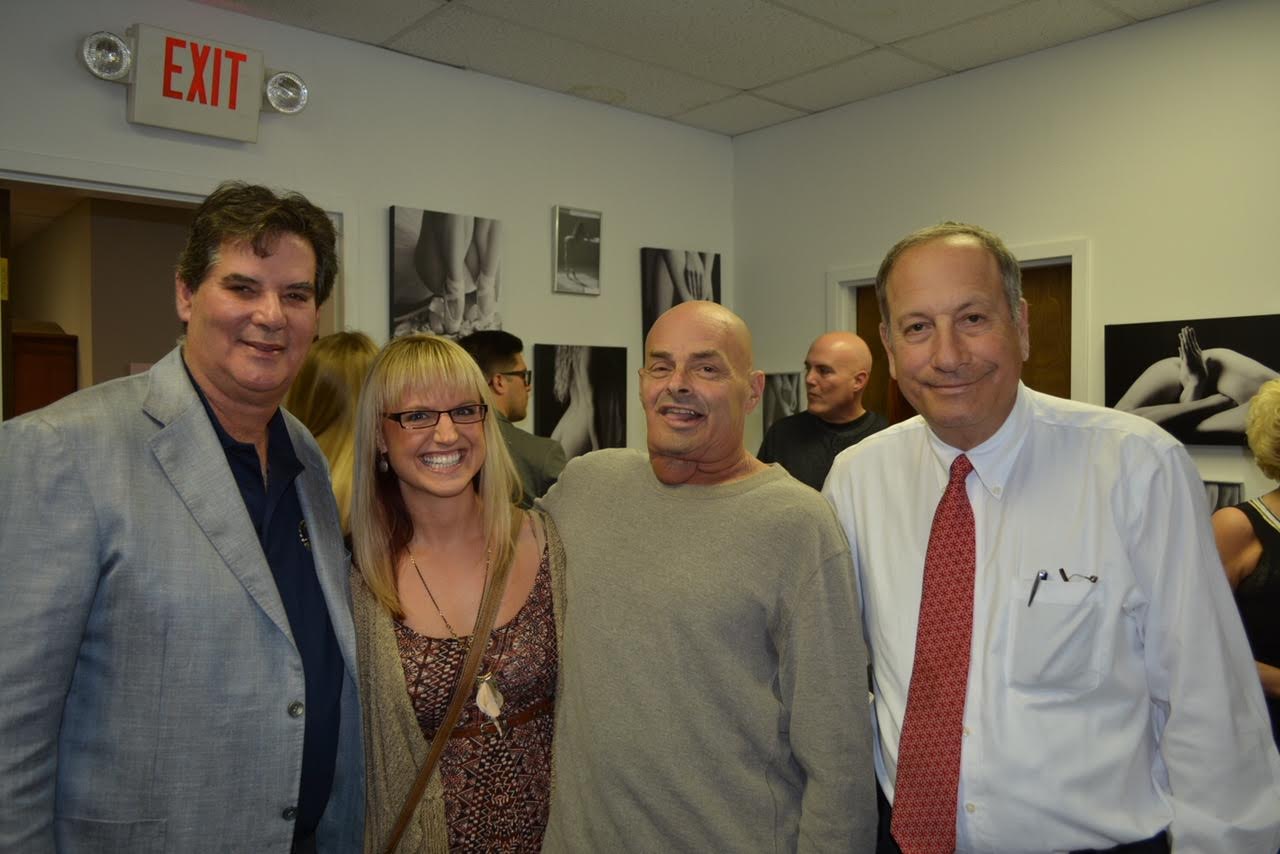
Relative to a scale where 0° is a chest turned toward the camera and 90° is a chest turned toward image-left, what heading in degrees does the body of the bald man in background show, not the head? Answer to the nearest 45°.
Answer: approximately 45°

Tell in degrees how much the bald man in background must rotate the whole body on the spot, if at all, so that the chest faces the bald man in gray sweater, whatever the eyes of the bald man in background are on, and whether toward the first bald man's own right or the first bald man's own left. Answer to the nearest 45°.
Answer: approximately 45° to the first bald man's own left

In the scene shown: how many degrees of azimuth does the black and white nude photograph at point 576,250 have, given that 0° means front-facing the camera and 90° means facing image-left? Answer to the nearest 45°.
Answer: approximately 315°

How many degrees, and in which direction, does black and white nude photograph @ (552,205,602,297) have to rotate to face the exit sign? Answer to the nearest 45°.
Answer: approximately 90° to its right

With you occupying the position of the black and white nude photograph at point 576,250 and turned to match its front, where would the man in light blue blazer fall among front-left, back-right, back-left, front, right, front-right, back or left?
front-right

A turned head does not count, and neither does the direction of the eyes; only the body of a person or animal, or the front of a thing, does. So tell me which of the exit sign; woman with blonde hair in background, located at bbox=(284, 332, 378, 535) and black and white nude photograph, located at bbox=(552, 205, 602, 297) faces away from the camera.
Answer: the woman with blonde hair in background

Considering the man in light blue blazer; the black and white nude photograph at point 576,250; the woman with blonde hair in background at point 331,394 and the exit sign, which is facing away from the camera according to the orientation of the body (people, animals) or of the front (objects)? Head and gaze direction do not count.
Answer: the woman with blonde hair in background

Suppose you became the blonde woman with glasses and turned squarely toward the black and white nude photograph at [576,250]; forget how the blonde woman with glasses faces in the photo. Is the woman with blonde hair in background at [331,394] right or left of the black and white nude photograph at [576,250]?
left

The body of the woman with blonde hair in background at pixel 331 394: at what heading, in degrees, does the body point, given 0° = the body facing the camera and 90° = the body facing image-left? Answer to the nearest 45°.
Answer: approximately 180°
